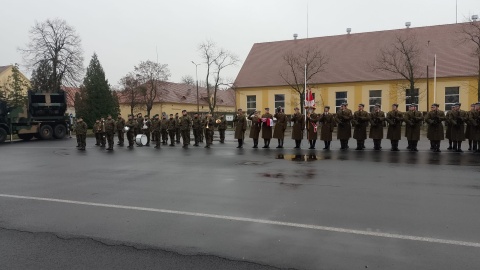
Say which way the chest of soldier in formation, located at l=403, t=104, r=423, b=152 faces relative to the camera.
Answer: toward the camera

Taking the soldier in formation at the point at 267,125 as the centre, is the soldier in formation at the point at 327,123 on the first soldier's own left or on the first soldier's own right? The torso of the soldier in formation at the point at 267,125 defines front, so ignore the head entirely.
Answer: on the first soldier's own left

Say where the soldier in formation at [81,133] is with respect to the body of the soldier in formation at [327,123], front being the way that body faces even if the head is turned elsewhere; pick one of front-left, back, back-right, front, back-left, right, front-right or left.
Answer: right

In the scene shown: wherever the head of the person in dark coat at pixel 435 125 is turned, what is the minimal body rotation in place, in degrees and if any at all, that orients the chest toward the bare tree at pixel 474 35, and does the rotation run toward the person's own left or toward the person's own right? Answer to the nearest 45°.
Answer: approximately 180°

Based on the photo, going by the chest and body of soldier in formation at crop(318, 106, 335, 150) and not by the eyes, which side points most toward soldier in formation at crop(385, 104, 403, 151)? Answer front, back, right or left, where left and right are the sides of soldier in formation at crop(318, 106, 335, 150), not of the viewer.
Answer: left

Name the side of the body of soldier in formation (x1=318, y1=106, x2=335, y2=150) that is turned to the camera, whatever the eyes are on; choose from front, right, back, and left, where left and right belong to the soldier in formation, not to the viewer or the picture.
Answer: front

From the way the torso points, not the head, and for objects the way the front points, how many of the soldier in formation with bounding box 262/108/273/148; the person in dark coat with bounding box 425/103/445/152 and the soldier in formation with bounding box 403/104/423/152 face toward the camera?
3

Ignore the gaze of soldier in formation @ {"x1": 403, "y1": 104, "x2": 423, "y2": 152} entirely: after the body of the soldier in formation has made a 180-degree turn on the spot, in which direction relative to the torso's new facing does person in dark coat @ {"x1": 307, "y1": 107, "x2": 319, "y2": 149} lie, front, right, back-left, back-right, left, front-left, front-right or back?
left

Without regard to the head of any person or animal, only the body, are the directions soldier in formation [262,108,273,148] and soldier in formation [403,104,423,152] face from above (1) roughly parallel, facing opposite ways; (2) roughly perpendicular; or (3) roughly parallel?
roughly parallel

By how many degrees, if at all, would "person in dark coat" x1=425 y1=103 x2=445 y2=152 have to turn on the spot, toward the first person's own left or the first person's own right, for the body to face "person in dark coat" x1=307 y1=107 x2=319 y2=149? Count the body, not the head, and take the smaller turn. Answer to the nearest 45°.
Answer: approximately 90° to the first person's own right

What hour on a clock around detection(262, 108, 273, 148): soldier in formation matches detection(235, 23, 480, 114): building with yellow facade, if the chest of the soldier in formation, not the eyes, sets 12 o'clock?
The building with yellow facade is roughly at 7 o'clock from the soldier in formation.

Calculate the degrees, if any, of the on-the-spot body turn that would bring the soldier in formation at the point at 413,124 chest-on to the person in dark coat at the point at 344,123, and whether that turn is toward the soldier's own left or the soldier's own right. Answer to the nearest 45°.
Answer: approximately 90° to the soldier's own right

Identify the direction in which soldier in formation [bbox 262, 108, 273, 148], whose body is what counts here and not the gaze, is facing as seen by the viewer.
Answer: toward the camera

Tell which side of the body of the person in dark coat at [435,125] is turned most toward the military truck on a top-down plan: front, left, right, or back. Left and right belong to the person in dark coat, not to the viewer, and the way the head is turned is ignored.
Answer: right

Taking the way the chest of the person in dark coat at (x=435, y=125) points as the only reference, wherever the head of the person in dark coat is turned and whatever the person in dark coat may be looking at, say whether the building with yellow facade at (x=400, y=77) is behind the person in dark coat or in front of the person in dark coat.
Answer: behind

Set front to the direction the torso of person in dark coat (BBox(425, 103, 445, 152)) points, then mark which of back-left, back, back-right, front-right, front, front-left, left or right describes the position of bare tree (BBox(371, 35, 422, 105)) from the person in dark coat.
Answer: back

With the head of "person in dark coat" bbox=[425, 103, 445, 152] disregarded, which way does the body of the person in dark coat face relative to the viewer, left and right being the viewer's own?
facing the viewer
